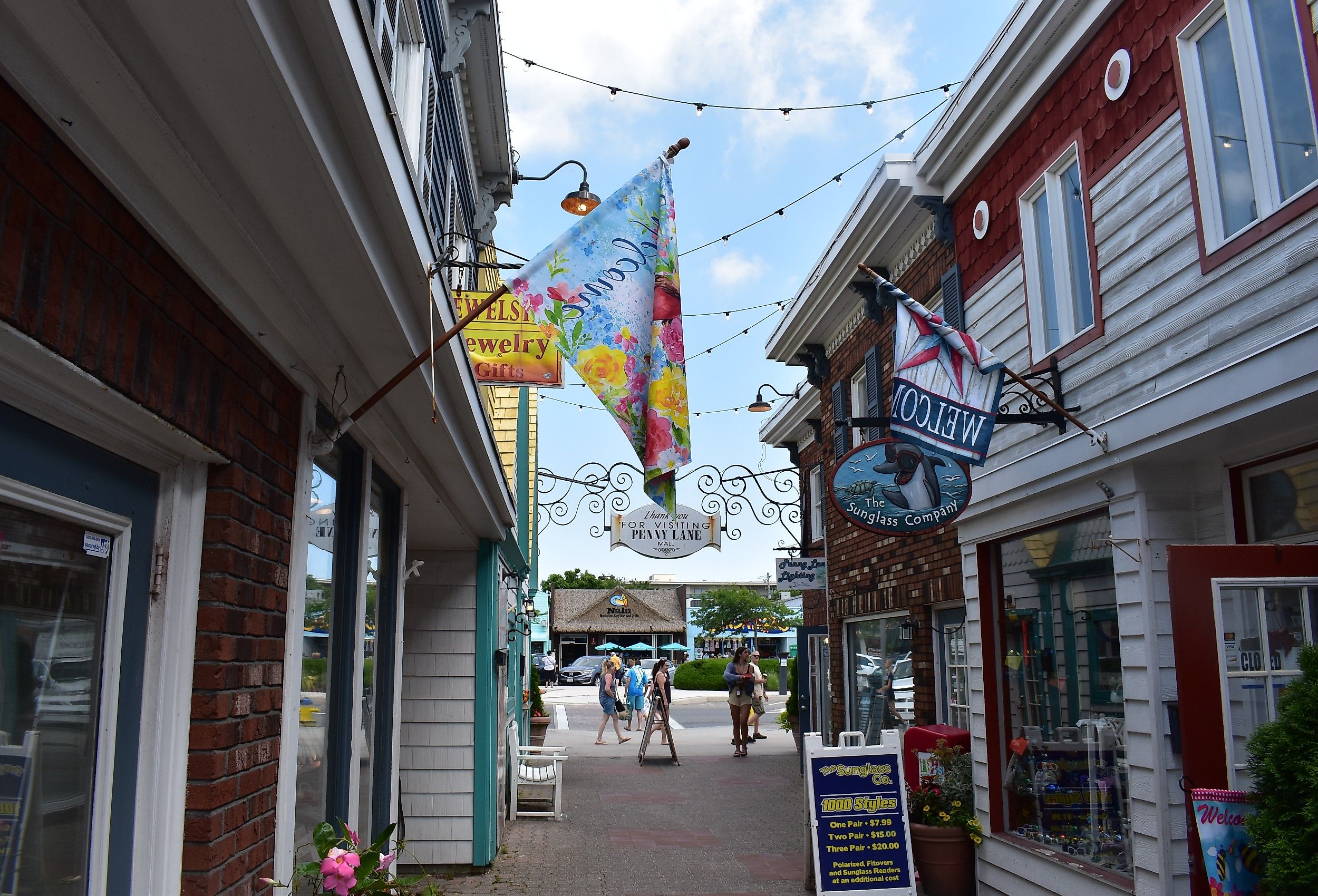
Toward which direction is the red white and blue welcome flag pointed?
away from the camera

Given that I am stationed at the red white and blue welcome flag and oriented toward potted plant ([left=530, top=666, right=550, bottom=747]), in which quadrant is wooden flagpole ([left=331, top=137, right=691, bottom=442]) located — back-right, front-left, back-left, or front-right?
back-left

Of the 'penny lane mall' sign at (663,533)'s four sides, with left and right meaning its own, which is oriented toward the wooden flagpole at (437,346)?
front

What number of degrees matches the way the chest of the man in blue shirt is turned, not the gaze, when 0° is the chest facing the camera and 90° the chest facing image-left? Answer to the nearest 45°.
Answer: approximately 180°

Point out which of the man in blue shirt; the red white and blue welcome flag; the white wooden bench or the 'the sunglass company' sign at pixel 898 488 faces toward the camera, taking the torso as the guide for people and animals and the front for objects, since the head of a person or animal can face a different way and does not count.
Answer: the 'the sunglass company' sign

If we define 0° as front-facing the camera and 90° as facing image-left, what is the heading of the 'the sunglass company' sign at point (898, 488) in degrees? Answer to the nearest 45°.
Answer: approximately 0°

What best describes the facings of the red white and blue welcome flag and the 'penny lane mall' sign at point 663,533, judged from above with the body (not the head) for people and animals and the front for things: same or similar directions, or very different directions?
very different directions

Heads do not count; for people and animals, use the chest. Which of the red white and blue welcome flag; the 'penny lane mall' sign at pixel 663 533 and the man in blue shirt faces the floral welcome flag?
the 'penny lane mall' sign

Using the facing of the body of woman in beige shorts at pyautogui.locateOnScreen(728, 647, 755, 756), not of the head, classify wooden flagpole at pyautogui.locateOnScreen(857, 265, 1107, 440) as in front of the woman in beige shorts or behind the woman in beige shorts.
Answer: in front

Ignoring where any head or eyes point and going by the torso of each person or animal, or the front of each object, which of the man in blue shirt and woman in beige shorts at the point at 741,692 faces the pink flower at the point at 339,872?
the woman in beige shorts

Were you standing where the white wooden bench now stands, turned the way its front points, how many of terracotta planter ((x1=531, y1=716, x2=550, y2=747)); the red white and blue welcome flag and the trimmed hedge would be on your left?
2

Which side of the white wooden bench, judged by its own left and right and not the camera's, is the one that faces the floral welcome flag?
right

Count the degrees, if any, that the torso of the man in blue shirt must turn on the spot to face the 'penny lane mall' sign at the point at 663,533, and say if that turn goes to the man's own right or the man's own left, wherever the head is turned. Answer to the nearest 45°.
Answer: approximately 180°
